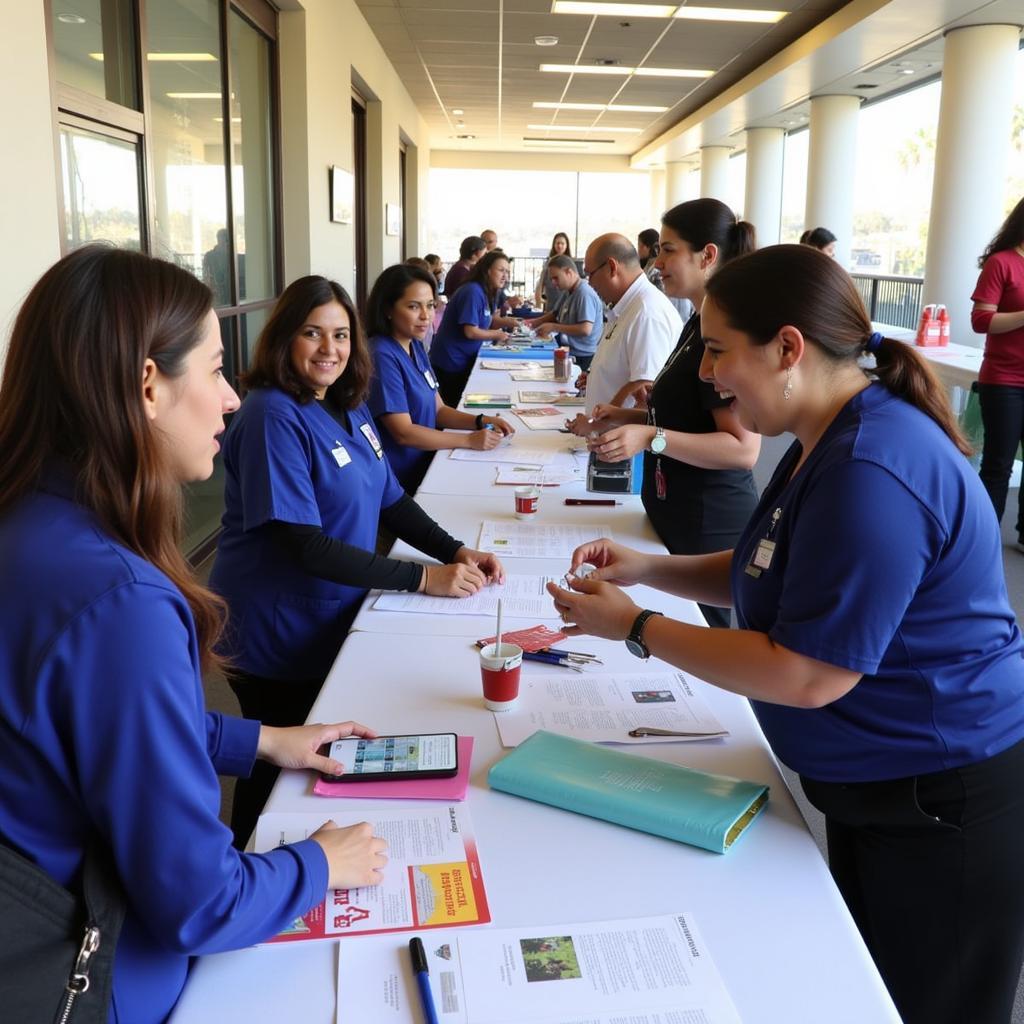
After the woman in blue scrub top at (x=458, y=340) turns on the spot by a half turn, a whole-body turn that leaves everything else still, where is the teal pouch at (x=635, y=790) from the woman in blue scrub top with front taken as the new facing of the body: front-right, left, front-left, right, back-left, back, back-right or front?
left

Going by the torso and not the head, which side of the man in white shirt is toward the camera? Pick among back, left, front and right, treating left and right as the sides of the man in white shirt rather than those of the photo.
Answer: left

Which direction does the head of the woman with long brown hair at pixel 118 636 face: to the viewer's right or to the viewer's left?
to the viewer's right

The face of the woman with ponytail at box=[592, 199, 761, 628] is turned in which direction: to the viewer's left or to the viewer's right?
to the viewer's left

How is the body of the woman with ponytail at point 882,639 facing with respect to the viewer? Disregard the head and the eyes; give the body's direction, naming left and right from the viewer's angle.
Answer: facing to the left of the viewer

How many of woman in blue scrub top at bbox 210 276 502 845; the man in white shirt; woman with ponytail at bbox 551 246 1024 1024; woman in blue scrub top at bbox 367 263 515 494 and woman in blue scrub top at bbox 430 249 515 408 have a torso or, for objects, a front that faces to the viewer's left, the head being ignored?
2

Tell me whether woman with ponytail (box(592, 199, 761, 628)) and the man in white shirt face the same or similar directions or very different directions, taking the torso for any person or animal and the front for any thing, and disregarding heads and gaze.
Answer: same or similar directions

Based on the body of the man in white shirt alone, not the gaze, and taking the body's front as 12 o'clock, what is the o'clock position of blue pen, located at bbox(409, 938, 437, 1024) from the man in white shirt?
The blue pen is roughly at 9 o'clock from the man in white shirt.

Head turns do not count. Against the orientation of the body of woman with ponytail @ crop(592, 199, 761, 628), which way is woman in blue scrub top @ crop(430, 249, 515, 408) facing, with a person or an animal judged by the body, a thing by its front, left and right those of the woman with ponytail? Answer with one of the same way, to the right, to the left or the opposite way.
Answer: the opposite way

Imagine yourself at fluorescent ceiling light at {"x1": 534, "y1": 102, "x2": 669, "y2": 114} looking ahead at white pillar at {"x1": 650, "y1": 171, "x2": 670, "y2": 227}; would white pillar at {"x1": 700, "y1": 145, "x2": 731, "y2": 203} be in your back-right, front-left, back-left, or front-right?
front-right

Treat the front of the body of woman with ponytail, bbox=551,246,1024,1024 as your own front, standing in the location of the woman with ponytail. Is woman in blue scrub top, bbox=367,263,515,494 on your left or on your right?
on your right

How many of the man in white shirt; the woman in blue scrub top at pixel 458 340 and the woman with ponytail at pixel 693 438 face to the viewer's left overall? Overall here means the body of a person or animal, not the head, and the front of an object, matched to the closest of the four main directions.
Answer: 2

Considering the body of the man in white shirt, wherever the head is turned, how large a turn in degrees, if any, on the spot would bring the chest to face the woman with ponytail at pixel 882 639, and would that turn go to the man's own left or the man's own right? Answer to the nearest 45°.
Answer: approximately 90° to the man's own left

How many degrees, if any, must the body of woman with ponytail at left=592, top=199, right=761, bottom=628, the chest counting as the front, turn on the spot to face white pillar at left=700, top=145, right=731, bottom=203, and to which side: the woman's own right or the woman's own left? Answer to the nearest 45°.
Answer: approximately 90° to the woman's own right

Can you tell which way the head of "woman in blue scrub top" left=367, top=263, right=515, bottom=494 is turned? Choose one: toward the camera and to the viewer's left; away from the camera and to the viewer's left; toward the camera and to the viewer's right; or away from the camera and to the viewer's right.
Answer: toward the camera and to the viewer's right

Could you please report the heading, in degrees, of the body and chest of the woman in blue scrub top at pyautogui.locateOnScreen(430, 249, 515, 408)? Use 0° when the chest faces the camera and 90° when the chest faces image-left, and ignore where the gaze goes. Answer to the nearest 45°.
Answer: approximately 270°

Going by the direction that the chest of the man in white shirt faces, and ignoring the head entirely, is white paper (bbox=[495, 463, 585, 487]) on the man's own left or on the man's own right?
on the man's own left

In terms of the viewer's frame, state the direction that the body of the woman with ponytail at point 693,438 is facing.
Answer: to the viewer's left

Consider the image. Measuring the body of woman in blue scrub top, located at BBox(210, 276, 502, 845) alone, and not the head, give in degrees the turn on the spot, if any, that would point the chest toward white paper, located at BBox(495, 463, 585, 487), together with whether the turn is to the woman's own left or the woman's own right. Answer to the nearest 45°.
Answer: approximately 90° to the woman's own left
